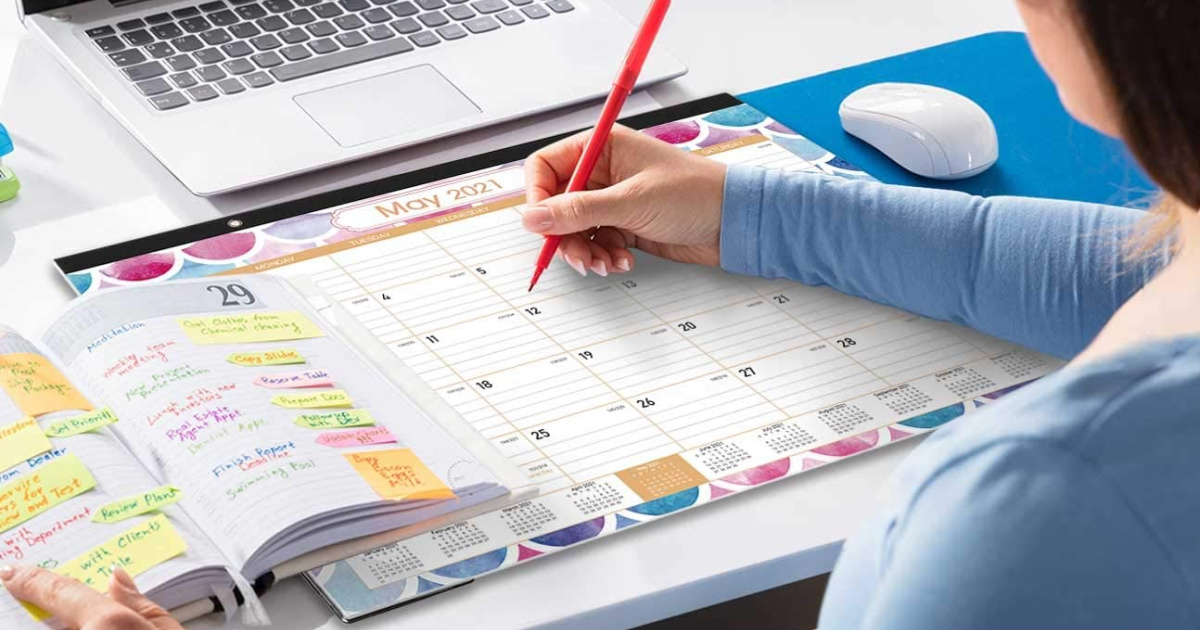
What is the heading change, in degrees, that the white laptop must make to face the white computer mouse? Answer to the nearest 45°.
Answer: approximately 45° to its left

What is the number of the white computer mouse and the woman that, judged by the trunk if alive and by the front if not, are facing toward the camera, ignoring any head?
0

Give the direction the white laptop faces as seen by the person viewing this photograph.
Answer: facing the viewer and to the right of the viewer

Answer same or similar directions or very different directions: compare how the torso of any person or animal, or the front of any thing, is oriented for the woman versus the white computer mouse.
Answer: same or similar directions

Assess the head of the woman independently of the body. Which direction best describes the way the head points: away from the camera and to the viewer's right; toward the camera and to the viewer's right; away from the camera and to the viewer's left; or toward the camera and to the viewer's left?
away from the camera and to the viewer's left

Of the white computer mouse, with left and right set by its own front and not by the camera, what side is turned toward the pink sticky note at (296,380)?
left

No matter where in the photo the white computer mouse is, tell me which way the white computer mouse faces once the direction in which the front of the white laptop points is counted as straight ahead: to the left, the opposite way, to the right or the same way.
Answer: the opposite way

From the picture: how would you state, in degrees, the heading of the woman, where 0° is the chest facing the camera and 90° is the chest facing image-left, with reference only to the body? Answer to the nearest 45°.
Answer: approximately 135°

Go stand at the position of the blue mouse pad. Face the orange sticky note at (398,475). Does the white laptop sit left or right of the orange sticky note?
right
